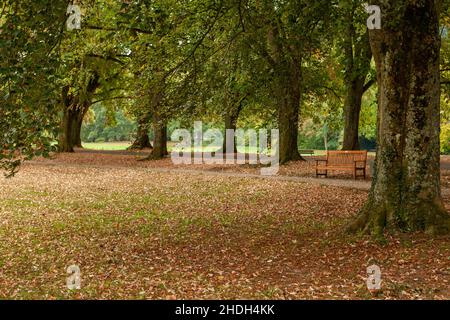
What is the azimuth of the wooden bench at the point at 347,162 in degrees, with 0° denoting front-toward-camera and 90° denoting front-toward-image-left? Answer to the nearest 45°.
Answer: approximately 45°
